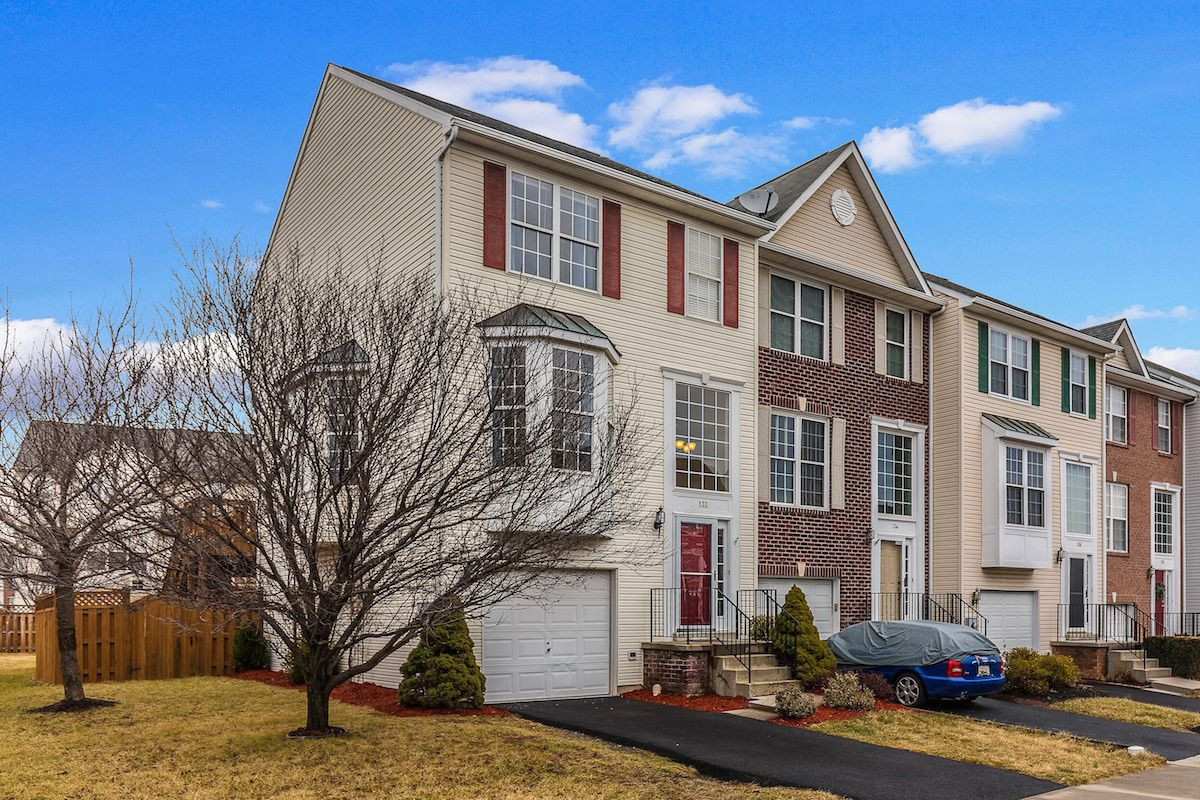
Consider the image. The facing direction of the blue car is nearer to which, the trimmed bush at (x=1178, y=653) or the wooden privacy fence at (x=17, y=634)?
the wooden privacy fence

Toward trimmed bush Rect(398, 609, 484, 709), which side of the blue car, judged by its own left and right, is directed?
left

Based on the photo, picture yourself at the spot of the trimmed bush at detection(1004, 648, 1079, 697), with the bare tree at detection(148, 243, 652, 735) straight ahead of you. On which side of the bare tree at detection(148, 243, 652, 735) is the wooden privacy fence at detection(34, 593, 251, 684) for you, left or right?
right

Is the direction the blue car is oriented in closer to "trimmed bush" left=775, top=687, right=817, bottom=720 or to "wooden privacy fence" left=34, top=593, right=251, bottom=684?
the wooden privacy fence

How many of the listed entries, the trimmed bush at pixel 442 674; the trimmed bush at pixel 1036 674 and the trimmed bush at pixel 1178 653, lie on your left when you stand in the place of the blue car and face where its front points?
1

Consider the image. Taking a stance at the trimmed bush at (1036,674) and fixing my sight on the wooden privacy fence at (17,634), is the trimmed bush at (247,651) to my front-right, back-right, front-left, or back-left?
front-left

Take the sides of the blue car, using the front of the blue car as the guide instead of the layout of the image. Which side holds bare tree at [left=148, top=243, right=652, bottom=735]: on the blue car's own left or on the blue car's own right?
on the blue car's own left

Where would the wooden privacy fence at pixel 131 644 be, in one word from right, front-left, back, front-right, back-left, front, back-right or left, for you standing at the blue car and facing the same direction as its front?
front-left

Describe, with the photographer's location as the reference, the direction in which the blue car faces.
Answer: facing away from the viewer and to the left of the viewer
